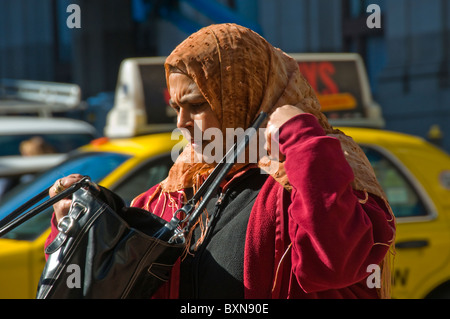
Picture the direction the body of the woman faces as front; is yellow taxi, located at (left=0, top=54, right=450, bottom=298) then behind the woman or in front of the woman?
behind

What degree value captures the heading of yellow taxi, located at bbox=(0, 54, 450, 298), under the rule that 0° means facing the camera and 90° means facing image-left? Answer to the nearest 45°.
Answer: approximately 45°

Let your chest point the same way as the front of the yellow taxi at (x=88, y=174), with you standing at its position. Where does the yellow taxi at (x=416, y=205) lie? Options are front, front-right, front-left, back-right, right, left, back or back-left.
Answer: back-left

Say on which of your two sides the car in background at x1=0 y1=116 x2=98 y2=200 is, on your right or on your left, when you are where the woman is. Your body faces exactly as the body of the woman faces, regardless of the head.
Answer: on your right

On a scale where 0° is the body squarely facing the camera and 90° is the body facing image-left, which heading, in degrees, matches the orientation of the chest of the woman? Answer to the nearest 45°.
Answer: approximately 45°
